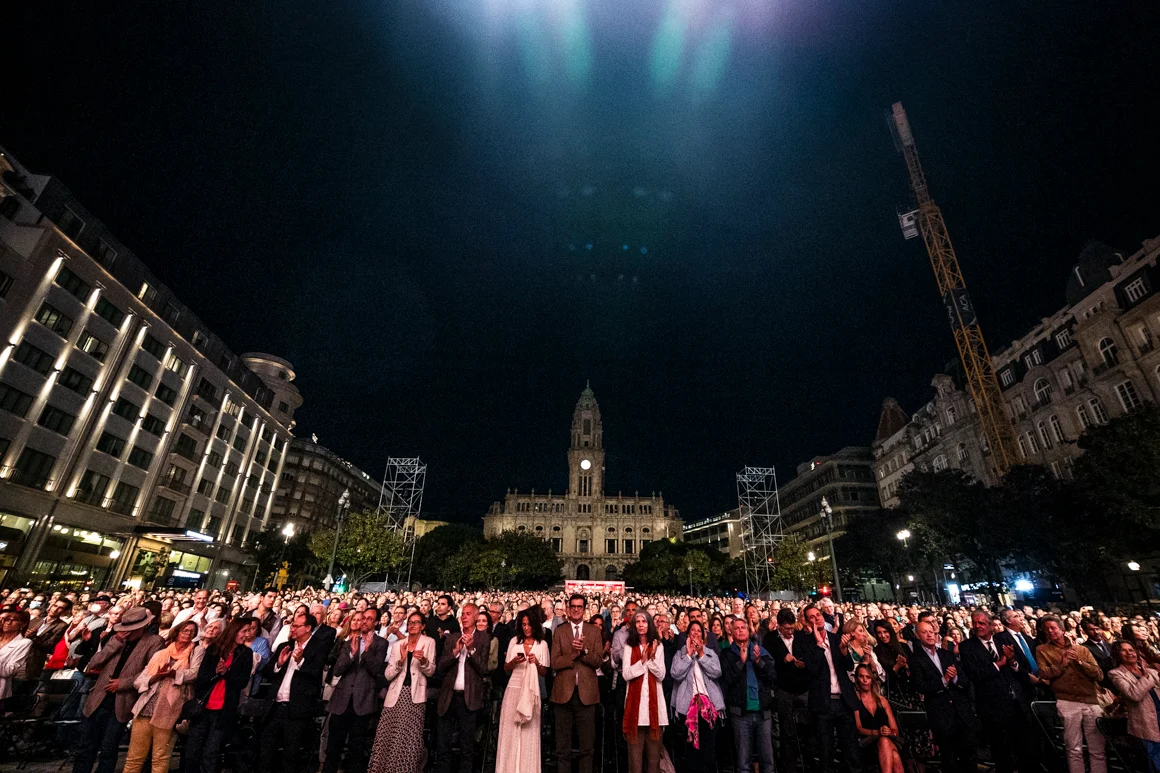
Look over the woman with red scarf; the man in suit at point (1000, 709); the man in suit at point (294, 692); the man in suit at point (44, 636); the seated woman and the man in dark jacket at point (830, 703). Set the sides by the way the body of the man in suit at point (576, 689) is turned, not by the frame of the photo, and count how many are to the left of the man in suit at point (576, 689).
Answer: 4

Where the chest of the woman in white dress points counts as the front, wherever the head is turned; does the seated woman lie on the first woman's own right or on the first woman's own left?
on the first woman's own left

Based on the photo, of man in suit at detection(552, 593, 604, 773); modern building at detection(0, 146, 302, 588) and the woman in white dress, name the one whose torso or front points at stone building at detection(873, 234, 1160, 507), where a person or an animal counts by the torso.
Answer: the modern building

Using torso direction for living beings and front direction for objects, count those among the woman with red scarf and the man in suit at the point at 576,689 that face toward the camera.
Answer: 2

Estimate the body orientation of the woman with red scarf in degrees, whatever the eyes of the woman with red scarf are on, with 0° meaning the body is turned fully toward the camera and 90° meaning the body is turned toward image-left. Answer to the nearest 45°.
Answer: approximately 0°

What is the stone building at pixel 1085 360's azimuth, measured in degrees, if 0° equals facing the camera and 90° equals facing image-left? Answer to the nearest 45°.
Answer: approximately 45°

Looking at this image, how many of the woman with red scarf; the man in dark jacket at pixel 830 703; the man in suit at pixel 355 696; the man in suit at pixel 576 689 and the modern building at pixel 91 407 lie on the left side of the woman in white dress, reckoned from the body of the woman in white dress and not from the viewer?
3
